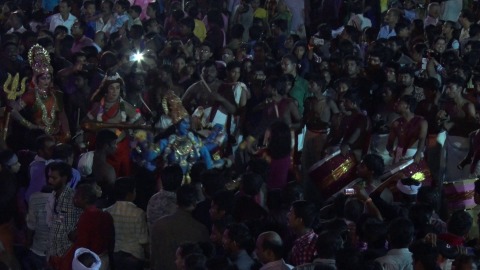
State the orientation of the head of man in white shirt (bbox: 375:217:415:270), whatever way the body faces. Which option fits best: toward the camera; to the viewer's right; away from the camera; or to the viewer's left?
away from the camera

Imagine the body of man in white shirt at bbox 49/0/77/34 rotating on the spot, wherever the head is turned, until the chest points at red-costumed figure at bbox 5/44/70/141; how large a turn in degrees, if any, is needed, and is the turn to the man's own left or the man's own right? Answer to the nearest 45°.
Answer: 0° — they already face them

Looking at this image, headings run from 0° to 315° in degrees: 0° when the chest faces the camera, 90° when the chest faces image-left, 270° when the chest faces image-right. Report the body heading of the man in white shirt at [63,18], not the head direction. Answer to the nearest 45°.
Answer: approximately 0°

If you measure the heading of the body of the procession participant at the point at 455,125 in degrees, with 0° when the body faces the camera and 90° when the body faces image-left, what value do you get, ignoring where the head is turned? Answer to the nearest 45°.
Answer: approximately 45°

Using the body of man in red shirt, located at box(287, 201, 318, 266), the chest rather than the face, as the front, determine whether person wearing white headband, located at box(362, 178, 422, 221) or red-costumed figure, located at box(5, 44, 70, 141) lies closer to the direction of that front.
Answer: the red-costumed figure

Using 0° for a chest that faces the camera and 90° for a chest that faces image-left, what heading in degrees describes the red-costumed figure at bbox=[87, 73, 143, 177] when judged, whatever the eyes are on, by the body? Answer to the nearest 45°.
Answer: approximately 0°
